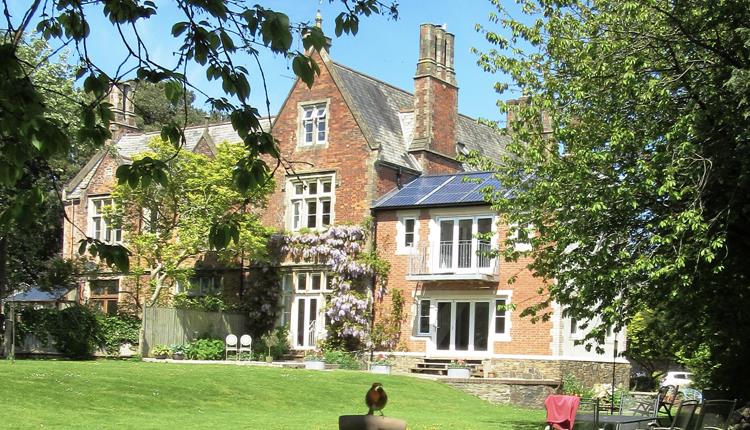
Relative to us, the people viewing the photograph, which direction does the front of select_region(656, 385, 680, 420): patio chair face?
facing the viewer and to the left of the viewer

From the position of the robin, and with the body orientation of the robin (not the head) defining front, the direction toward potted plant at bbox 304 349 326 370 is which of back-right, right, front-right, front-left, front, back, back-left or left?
back

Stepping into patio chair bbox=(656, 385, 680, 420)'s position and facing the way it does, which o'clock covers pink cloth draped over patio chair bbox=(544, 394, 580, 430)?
pink cloth draped over patio chair bbox=(544, 394, 580, 430) is roughly at 11 o'clock from patio chair bbox=(656, 385, 680, 420).

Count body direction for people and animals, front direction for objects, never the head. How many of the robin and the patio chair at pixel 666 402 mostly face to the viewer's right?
0

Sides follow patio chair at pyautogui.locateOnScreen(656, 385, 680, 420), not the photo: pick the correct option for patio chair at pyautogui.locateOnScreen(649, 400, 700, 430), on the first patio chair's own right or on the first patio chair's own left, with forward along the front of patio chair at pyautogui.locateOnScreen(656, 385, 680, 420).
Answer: on the first patio chair's own left

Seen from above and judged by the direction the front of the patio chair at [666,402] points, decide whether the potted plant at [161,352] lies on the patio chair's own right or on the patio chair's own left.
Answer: on the patio chair's own right
